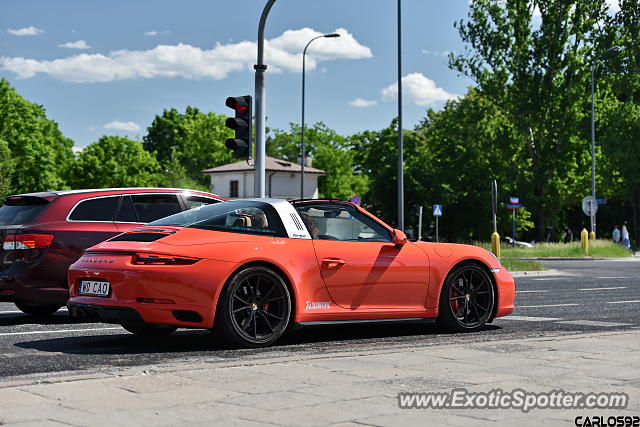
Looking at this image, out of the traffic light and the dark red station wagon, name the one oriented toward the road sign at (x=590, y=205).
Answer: the dark red station wagon

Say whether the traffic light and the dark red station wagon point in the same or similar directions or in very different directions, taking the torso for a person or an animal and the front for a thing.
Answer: very different directions

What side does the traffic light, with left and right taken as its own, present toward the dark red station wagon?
front

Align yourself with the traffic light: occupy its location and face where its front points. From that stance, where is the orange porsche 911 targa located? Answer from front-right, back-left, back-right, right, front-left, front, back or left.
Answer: front-left

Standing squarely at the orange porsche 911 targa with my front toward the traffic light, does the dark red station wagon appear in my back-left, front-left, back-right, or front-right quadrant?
front-left

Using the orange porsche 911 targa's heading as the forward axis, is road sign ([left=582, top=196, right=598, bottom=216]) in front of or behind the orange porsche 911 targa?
in front

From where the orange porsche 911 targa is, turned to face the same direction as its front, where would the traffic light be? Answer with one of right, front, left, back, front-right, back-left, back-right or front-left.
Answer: front-left

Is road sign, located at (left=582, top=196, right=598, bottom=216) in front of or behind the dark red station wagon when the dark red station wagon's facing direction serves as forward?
in front

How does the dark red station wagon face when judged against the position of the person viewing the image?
facing away from the viewer and to the right of the viewer

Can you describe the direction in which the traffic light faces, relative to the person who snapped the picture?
facing the viewer and to the left of the viewer

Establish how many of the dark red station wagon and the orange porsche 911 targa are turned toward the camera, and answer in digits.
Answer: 0

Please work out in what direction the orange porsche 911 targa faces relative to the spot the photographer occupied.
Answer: facing away from the viewer and to the right of the viewer

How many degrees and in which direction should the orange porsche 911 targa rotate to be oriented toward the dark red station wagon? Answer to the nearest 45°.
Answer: approximately 90° to its left

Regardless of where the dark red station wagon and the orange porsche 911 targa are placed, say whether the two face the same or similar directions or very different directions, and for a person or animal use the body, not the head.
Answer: same or similar directions
